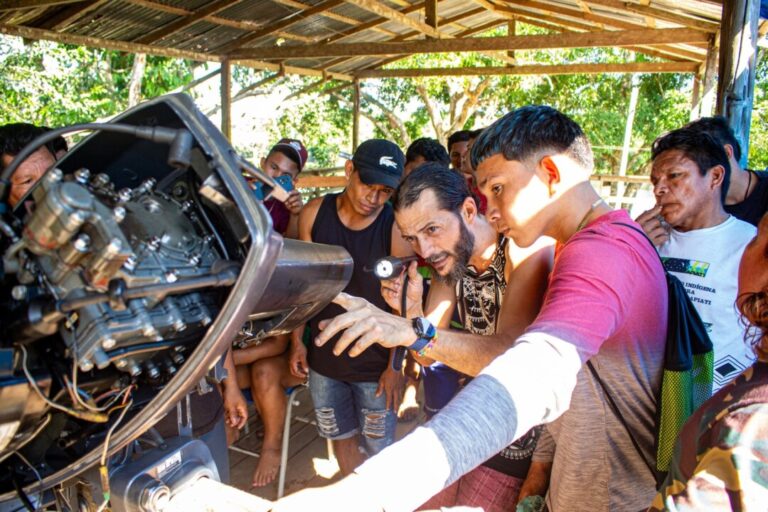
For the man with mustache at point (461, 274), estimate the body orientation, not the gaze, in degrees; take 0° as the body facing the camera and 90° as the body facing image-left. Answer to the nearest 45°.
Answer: approximately 45°

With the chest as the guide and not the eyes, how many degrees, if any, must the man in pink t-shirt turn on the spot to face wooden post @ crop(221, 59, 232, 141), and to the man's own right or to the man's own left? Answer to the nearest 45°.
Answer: approximately 45° to the man's own right

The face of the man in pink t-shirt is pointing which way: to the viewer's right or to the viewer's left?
to the viewer's left

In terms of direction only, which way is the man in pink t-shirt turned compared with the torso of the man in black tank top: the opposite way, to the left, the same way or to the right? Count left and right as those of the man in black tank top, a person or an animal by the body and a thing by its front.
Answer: to the right

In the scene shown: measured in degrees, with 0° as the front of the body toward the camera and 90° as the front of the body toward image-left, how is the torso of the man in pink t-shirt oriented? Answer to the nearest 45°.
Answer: approximately 90°

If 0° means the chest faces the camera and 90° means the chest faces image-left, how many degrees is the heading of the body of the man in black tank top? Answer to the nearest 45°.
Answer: approximately 0°

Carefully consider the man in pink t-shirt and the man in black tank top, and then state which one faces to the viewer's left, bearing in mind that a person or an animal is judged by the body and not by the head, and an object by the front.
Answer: the man in pink t-shirt

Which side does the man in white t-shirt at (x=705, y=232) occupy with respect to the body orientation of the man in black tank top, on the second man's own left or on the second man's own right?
on the second man's own left

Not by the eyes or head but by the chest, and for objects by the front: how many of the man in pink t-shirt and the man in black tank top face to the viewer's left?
1

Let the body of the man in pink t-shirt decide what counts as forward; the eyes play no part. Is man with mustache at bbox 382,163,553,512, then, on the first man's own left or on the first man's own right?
on the first man's own right

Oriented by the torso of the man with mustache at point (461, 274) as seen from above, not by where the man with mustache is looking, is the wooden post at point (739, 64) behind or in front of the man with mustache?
behind

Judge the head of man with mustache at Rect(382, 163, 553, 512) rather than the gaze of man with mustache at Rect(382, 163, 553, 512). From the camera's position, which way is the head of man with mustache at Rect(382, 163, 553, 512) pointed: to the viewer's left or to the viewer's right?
to the viewer's left
